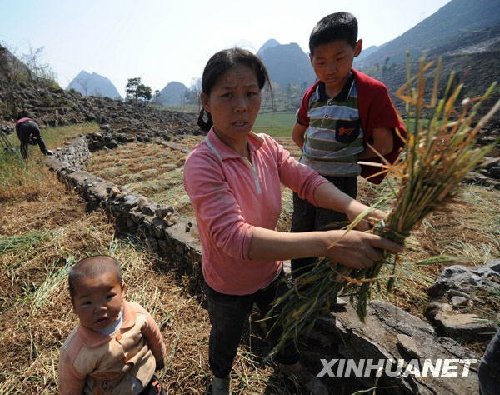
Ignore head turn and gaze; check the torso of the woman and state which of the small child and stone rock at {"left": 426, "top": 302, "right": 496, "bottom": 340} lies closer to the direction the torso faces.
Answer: the stone rock

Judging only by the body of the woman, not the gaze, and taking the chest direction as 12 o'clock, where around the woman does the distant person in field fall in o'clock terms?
The distant person in field is roughly at 6 o'clock from the woman.

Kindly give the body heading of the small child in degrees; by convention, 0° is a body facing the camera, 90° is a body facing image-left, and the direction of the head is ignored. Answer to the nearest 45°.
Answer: approximately 0°

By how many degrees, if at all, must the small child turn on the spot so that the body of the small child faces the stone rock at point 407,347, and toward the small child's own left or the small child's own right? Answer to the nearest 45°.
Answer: approximately 90° to the small child's own left

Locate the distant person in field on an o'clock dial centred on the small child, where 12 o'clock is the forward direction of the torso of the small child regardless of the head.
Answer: The distant person in field is roughly at 6 o'clock from the small child.

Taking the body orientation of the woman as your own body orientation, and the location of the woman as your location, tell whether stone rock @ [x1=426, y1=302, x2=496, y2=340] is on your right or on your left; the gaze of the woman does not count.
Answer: on your left

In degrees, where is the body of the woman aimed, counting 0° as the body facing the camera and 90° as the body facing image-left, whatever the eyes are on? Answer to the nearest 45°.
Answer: approximately 315°
